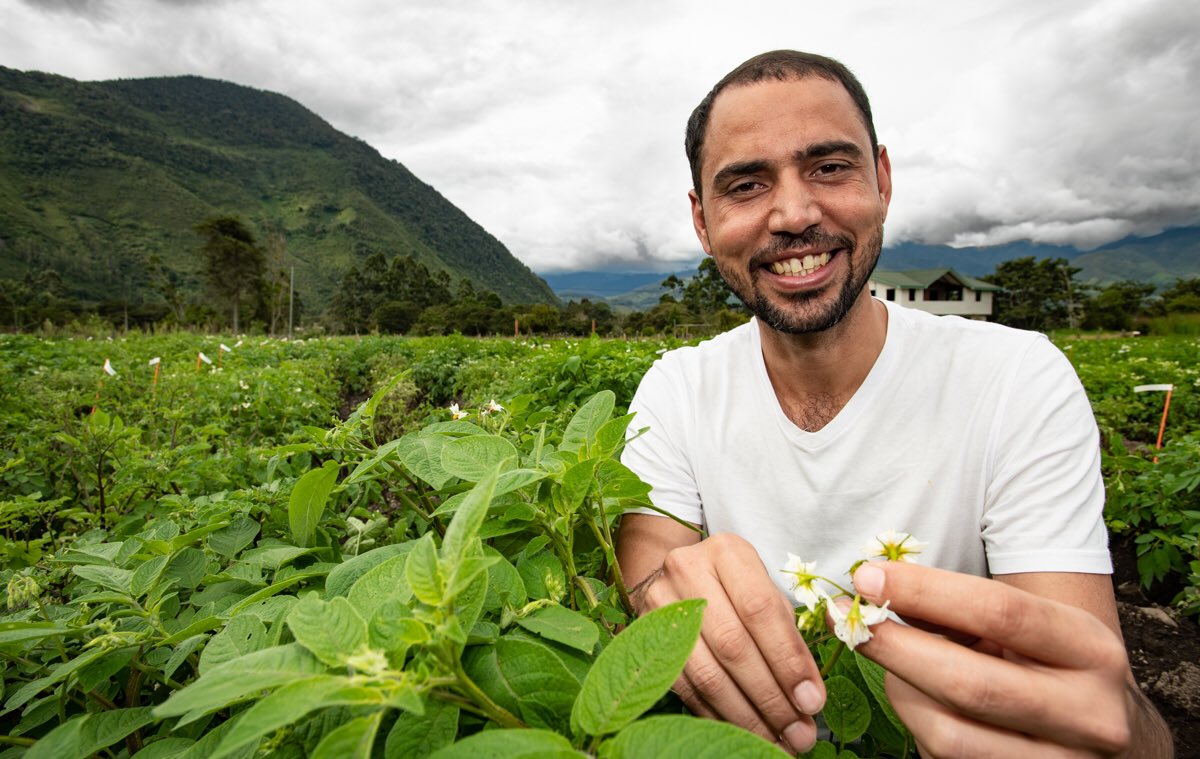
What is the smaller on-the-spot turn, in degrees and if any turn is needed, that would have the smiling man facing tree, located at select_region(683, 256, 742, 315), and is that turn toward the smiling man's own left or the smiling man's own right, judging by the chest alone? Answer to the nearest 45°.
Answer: approximately 180°

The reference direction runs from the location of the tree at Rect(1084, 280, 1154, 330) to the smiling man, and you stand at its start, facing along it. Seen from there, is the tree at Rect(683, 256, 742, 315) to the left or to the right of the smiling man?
right

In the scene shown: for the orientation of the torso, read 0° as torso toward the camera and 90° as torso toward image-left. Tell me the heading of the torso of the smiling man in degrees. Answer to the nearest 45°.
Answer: approximately 0°

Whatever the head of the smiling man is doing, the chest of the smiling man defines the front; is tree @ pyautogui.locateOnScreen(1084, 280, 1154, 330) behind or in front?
behind
